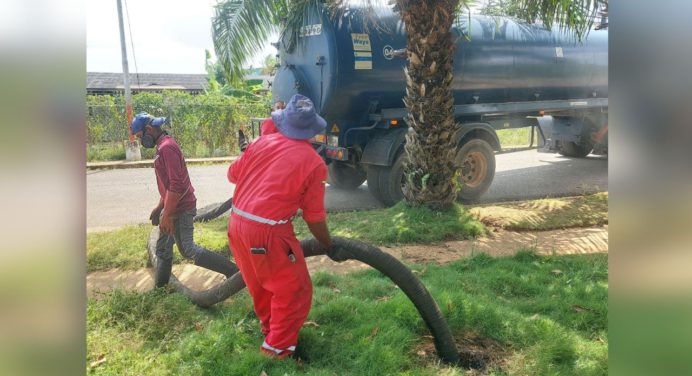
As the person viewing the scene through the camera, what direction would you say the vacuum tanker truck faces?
facing away from the viewer and to the right of the viewer
